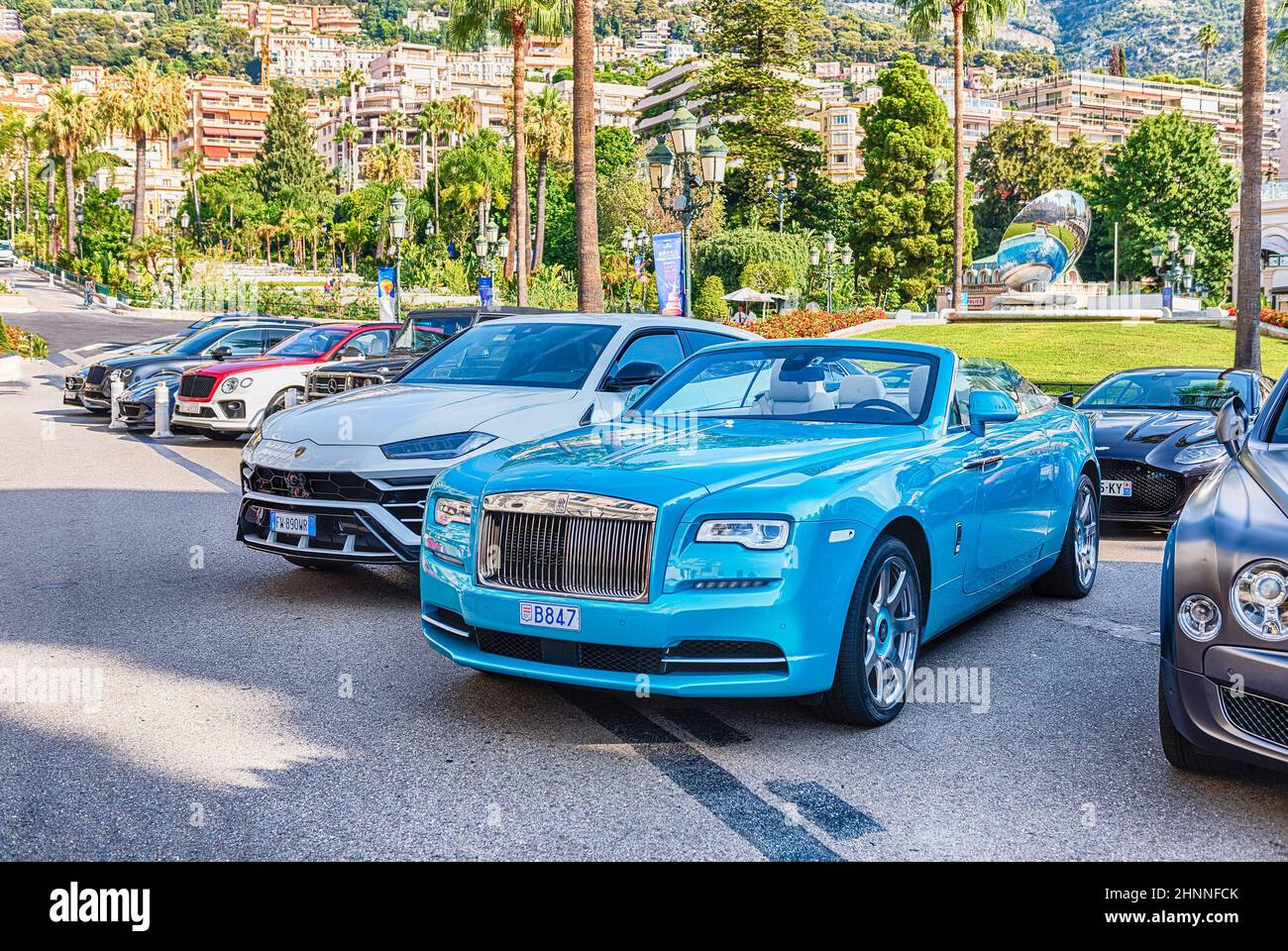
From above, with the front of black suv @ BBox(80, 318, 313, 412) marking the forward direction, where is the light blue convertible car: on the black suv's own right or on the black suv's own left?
on the black suv's own left

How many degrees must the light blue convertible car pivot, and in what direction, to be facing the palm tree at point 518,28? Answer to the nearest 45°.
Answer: approximately 135° to its right

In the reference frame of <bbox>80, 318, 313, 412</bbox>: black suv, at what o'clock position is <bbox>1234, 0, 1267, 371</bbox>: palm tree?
The palm tree is roughly at 8 o'clock from the black suv.

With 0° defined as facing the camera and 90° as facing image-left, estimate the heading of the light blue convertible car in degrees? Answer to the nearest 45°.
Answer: approximately 45°

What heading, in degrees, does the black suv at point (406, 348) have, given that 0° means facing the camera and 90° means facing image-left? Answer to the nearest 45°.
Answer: approximately 45°

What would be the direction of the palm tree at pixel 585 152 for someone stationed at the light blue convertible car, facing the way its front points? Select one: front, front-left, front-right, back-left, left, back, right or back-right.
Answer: back-right

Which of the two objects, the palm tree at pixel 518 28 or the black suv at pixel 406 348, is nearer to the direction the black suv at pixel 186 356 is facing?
the black suv
